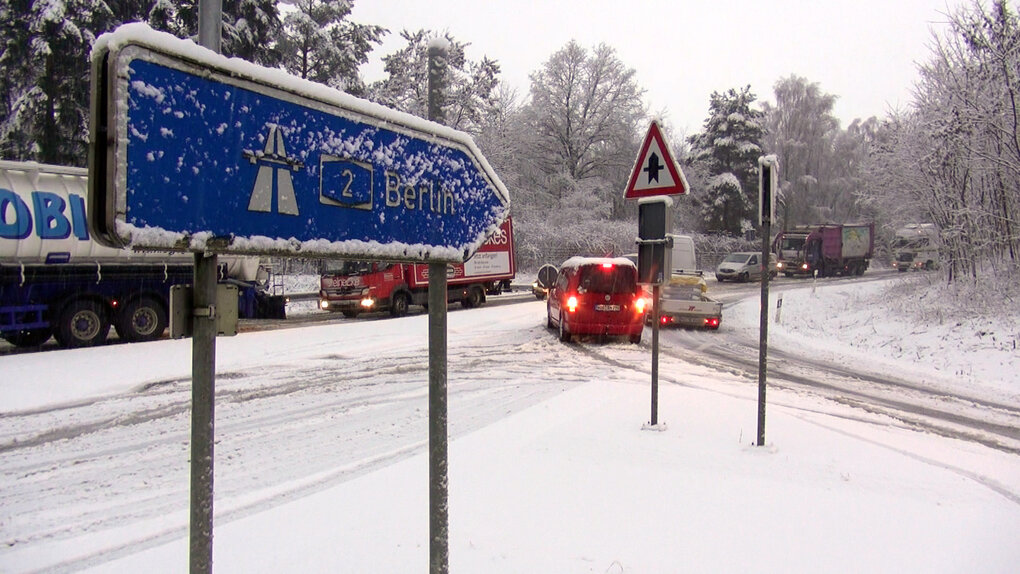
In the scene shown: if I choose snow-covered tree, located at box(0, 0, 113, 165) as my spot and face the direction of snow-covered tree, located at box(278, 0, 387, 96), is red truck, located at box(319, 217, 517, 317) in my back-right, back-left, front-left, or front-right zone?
front-right

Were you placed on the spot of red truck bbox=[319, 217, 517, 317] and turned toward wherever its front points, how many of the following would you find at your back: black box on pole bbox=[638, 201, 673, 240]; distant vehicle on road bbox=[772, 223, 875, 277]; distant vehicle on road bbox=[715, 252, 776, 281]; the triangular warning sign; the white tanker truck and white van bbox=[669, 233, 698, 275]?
3

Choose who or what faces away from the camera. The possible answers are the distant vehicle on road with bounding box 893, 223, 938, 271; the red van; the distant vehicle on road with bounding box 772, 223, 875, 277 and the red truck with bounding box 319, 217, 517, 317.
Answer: the red van

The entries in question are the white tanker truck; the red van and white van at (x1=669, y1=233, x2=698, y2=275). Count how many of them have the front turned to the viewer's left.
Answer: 1

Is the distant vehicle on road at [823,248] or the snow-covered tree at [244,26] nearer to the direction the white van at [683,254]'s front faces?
the distant vehicle on road

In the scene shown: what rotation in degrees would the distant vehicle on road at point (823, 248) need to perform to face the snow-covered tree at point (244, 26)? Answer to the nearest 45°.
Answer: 0° — it already faces it

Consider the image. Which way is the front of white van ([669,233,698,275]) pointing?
away from the camera

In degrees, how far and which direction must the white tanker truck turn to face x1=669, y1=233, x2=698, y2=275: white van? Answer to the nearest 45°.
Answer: approximately 180°

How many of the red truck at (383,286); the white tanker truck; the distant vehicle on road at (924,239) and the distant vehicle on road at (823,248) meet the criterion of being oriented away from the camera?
0

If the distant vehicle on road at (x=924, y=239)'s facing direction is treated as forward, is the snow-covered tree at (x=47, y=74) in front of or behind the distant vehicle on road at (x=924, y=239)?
in front

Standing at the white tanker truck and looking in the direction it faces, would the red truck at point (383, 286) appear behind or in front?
behind

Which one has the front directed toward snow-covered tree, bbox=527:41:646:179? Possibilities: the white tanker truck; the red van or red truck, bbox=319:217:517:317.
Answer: the red van

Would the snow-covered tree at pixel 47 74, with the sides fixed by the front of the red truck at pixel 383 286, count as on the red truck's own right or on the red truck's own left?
on the red truck's own right

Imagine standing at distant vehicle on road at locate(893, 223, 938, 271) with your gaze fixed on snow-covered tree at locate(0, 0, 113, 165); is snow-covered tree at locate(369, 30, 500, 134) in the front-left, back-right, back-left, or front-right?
front-right

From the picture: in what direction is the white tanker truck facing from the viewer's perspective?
to the viewer's left

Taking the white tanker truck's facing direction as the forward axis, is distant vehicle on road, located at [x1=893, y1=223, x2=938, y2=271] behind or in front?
behind

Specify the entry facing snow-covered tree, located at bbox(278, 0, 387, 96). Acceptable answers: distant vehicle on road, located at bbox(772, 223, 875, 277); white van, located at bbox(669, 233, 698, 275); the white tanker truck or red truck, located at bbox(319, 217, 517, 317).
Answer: the distant vehicle on road

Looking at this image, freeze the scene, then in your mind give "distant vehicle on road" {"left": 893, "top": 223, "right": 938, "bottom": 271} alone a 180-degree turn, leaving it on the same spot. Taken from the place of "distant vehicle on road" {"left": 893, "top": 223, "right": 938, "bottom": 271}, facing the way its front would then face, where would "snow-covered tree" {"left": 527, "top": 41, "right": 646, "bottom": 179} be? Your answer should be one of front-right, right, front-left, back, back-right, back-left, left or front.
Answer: left

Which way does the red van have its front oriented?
away from the camera

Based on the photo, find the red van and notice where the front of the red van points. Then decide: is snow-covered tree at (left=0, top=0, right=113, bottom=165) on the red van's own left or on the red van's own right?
on the red van's own left

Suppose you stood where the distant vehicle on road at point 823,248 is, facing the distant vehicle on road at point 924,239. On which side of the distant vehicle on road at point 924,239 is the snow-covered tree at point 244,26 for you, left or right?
right
